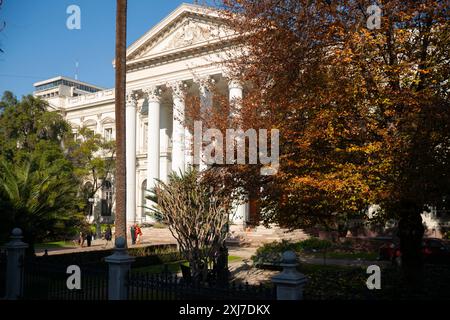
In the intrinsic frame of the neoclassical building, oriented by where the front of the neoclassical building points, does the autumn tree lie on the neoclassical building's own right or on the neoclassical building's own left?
on the neoclassical building's own left

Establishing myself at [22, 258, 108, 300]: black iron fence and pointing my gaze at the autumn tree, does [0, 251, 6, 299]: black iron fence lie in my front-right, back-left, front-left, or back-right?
back-left

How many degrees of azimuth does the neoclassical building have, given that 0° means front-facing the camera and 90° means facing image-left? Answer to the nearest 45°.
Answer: approximately 45°
